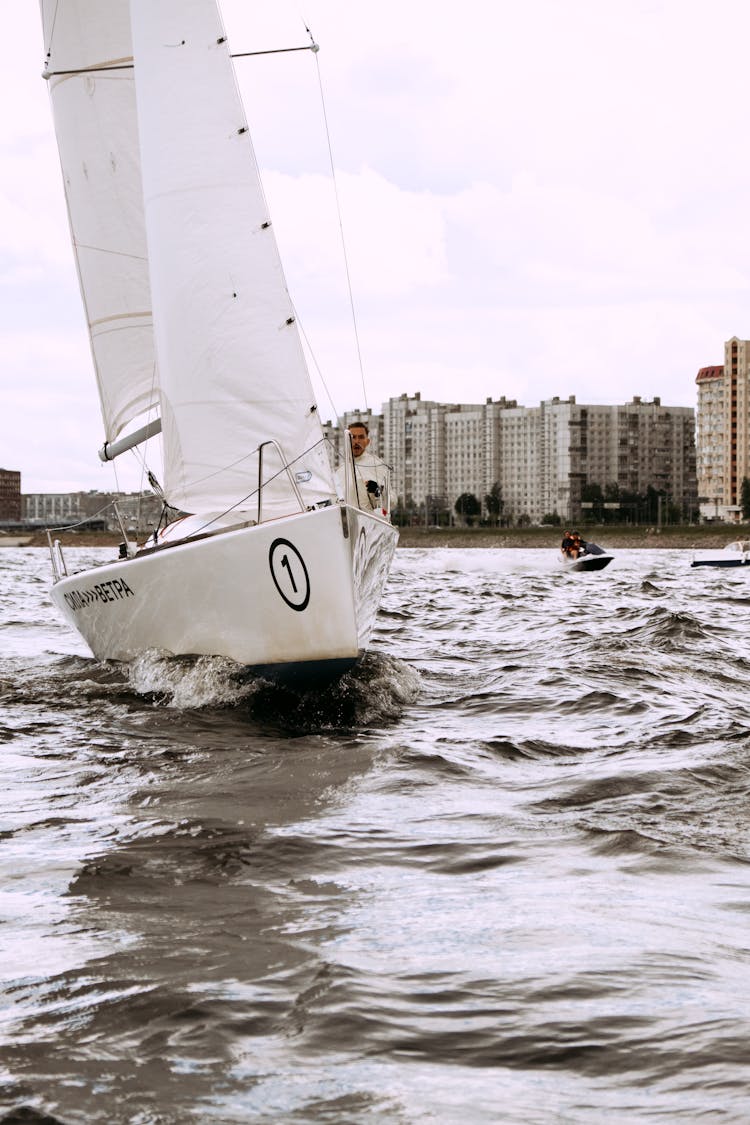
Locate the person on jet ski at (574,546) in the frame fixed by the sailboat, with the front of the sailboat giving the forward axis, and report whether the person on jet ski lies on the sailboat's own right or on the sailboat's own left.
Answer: on the sailboat's own left

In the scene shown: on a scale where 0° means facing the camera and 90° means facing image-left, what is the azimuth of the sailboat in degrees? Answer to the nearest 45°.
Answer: approximately 315°

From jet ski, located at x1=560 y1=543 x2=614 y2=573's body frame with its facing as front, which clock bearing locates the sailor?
The sailor is roughly at 3 o'clock from the jet ski.

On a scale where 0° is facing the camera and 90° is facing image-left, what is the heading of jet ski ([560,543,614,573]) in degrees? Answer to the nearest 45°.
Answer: approximately 270°

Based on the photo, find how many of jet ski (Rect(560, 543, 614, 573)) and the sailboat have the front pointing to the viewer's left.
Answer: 0

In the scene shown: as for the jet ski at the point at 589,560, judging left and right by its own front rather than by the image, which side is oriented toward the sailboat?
right
